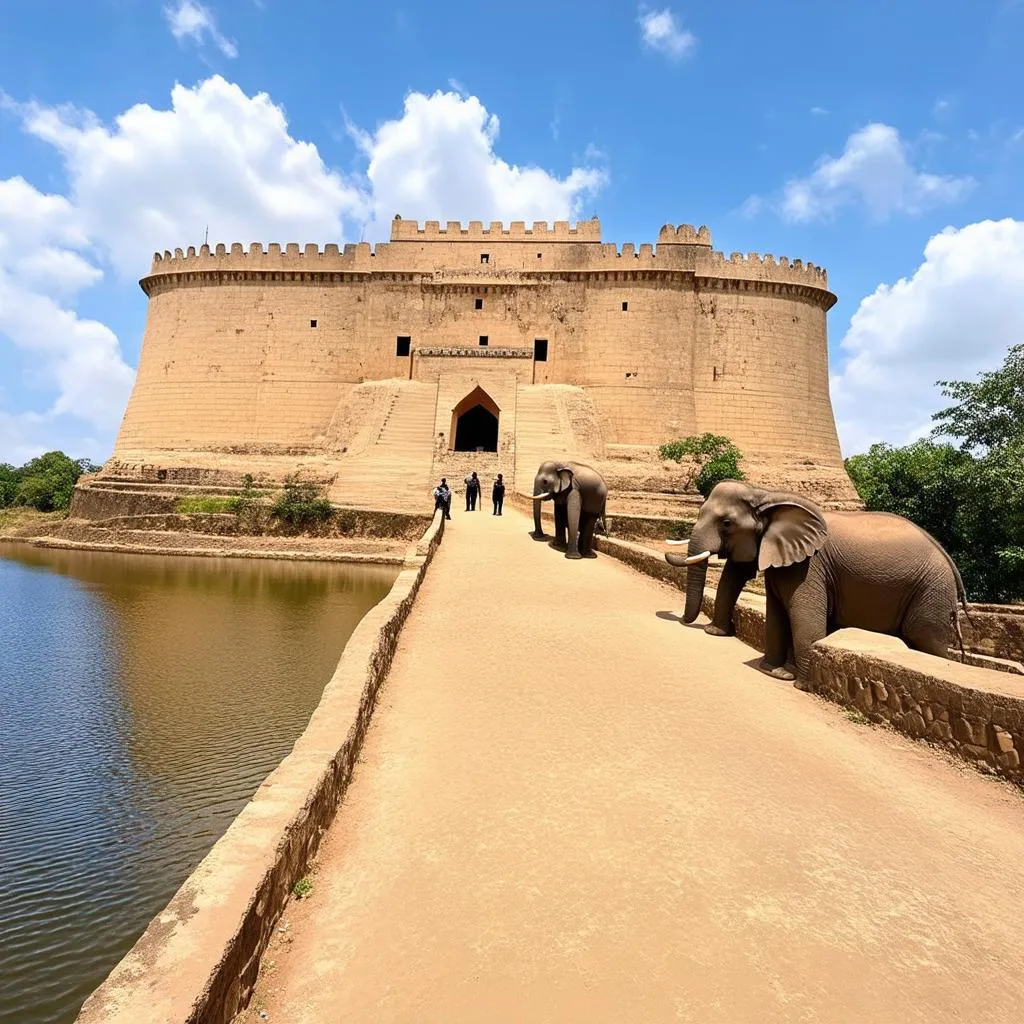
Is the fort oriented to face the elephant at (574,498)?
yes

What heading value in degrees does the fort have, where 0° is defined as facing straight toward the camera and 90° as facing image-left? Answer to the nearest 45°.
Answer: approximately 0°

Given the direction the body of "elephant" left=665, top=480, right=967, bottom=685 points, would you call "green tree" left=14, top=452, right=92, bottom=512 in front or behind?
in front

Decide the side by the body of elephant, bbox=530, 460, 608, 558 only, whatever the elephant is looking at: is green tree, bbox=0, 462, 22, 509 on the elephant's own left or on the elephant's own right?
on the elephant's own right

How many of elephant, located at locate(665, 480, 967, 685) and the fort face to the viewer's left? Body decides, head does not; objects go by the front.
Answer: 1

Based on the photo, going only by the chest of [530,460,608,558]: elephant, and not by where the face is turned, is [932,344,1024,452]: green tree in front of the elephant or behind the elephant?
behind

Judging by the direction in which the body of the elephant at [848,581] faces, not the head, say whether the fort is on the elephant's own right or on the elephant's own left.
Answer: on the elephant's own right

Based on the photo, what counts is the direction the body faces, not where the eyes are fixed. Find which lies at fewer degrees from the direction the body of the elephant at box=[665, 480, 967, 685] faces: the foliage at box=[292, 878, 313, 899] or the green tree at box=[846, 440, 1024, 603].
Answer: the foliage

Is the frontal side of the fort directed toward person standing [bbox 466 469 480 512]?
yes

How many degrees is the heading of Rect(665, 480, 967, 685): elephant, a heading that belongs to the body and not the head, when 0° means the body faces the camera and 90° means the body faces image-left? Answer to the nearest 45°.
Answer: approximately 90°

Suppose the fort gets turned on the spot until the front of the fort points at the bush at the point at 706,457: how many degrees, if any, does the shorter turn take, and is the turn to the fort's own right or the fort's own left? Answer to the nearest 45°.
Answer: approximately 45° to the fort's own left
